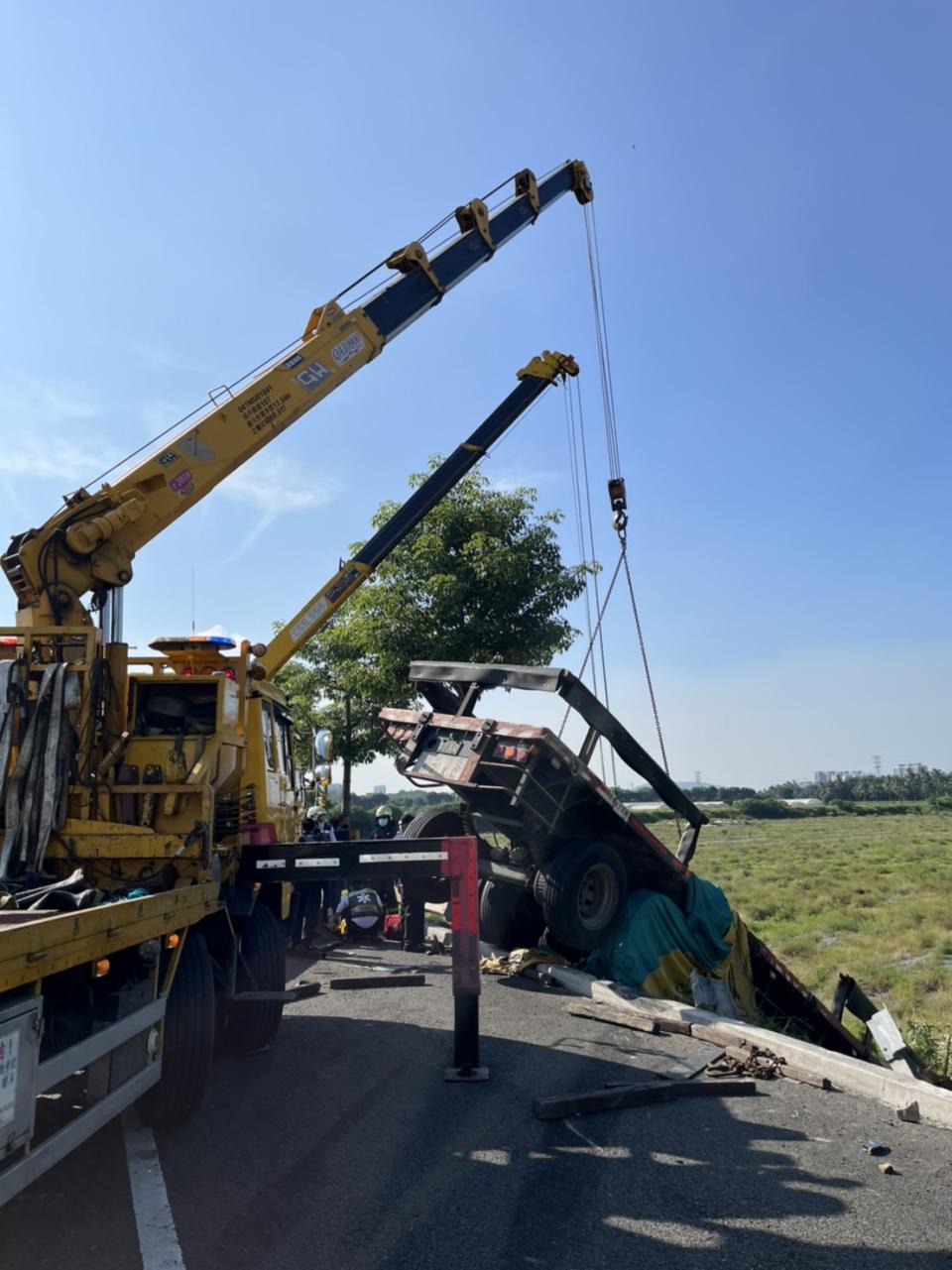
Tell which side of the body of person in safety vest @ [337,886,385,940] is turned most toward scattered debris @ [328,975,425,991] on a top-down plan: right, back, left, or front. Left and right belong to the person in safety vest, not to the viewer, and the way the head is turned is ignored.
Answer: back

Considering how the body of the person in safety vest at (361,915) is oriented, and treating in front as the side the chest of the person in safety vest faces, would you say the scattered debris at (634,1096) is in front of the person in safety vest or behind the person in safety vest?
behind

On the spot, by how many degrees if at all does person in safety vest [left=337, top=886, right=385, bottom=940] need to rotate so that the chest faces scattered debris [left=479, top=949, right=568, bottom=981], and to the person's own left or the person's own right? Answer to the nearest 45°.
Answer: approximately 135° to the person's own right

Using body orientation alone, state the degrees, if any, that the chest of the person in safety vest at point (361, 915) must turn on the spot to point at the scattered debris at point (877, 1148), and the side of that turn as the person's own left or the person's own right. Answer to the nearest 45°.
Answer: approximately 180°

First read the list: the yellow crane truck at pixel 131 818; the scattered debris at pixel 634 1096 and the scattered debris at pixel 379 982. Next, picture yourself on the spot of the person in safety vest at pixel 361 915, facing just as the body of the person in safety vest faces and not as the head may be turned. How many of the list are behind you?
3

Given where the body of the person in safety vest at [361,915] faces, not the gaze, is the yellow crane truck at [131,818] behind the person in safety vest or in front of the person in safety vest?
behind

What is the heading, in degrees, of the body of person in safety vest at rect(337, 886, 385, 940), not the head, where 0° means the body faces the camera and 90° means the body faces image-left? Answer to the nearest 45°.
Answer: approximately 180°
